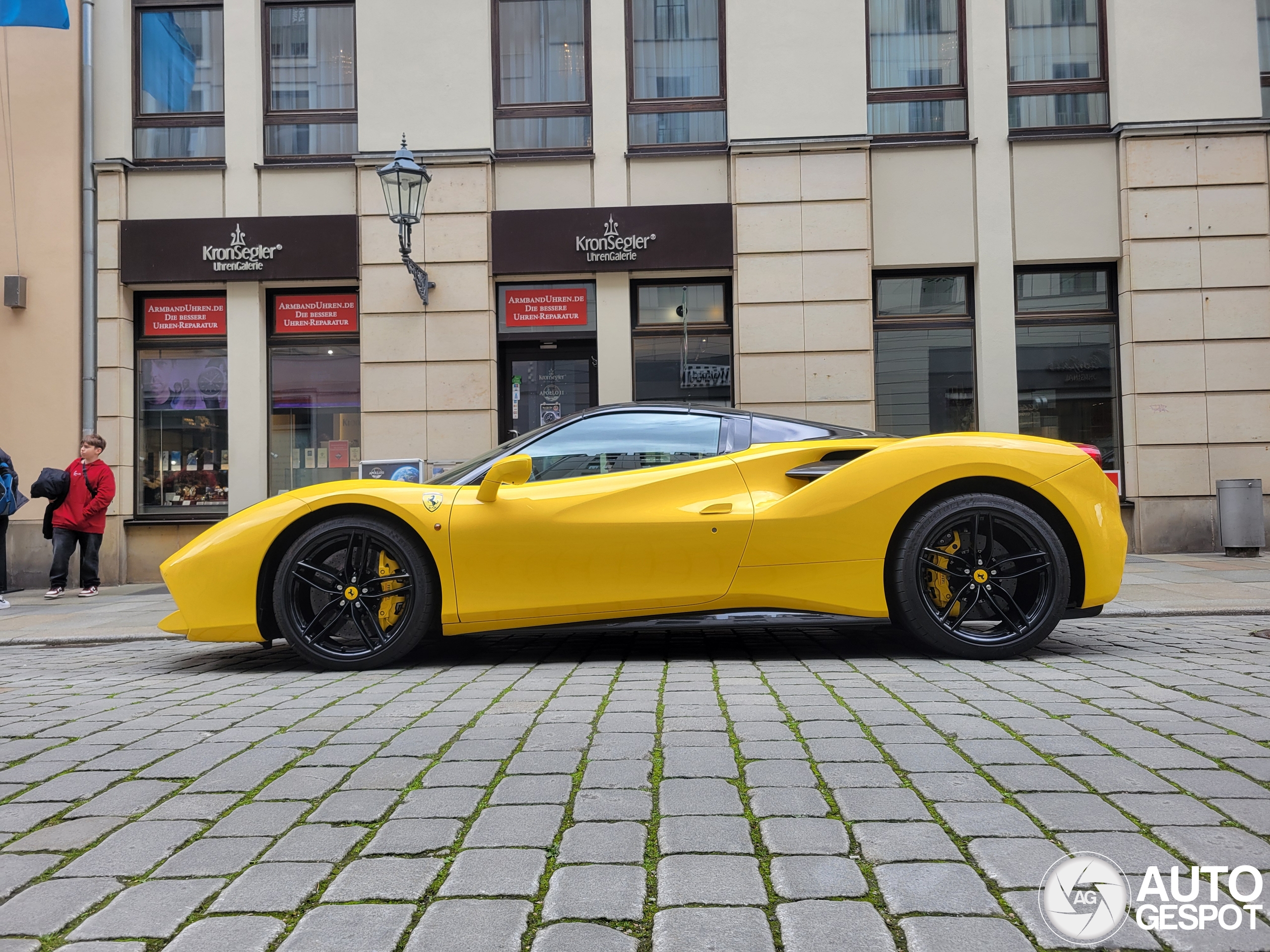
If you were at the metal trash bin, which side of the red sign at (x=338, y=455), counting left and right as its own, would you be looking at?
left

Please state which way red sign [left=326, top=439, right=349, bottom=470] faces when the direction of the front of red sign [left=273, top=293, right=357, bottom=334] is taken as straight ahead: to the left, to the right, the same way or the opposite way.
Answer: the same way

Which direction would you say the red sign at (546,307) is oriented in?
toward the camera

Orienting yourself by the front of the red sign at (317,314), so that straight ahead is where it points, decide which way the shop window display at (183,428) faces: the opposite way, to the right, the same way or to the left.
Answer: the same way

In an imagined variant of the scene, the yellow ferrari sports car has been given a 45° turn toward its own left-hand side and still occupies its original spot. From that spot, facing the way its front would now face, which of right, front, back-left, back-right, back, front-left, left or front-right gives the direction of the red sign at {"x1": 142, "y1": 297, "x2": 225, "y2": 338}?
right

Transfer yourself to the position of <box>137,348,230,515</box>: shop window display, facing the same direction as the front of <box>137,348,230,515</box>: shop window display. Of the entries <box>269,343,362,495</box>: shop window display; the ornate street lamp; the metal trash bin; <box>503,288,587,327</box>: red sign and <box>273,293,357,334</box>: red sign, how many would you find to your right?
0

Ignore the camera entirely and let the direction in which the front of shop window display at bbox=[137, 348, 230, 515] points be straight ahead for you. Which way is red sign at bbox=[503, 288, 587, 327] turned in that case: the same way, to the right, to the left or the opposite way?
the same way

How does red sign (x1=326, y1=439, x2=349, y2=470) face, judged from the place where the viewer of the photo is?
facing the viewer

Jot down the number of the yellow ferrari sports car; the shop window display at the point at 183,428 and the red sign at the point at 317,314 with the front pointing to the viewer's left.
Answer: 1

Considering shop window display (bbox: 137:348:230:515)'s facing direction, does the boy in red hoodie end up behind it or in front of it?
in front

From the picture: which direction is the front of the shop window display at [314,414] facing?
toward the camera

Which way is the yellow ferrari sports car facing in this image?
to the viewer's left

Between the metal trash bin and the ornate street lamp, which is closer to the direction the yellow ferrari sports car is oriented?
the ornate street lamp

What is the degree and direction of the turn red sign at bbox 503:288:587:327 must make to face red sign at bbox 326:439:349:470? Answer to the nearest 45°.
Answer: approximately 90° to its right

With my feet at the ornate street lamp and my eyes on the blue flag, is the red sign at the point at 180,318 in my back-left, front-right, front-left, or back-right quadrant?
front-right
